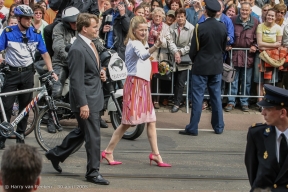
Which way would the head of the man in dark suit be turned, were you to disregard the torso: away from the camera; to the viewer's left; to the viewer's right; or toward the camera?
to the viewer's right

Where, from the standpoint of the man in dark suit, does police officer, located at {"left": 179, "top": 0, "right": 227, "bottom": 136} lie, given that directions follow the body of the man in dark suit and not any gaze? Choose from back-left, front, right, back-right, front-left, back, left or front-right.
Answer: front-left

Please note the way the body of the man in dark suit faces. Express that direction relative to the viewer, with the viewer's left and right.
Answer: facing to the right of the viewer

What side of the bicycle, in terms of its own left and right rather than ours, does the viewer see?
right

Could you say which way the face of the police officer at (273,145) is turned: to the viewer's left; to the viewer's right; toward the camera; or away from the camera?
to the viewer's left
